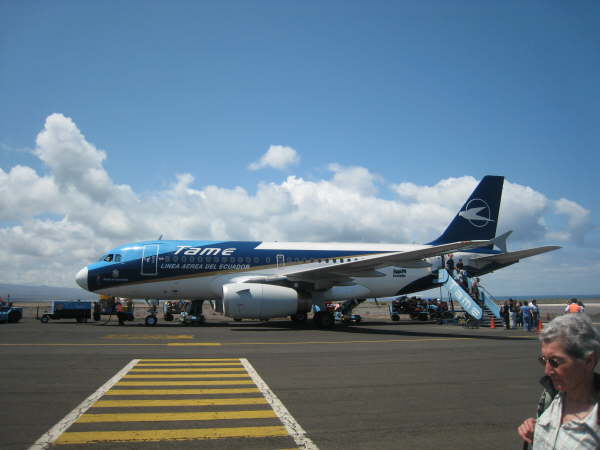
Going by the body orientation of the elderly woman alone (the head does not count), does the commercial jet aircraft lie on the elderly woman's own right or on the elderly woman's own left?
on the elderly woman's own right

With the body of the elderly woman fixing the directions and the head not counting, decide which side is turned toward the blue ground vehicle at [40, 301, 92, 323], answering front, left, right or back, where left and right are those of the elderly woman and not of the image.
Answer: right

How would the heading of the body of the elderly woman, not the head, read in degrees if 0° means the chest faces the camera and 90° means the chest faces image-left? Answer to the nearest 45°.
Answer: approximately 45°

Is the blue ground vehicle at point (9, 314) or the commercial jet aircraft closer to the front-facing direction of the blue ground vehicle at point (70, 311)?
the blue ground vehicle

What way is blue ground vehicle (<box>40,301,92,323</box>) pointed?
to the viewer's left

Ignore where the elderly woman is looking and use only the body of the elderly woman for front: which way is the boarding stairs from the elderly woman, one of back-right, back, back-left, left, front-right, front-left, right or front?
back-right
